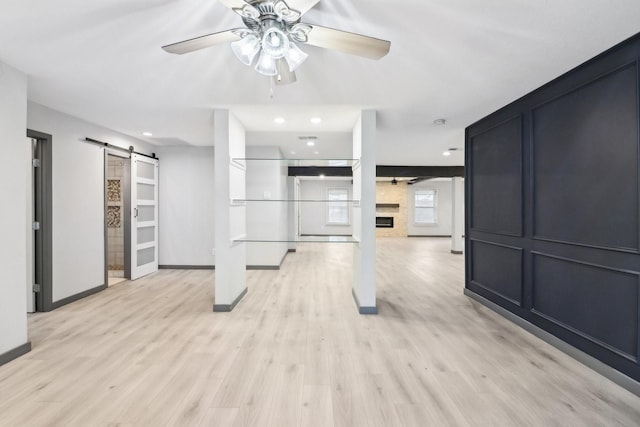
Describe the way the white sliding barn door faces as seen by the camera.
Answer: facing the viewer and to the right of the viewer

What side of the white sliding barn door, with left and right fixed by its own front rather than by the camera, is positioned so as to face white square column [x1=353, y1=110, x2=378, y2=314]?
front

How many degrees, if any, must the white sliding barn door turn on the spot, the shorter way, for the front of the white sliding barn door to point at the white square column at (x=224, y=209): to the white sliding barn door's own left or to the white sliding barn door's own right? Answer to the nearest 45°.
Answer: approximately 45° to the white sliding barn door's own right

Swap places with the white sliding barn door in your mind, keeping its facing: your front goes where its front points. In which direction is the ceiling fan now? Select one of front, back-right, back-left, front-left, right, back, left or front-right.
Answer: front-right
